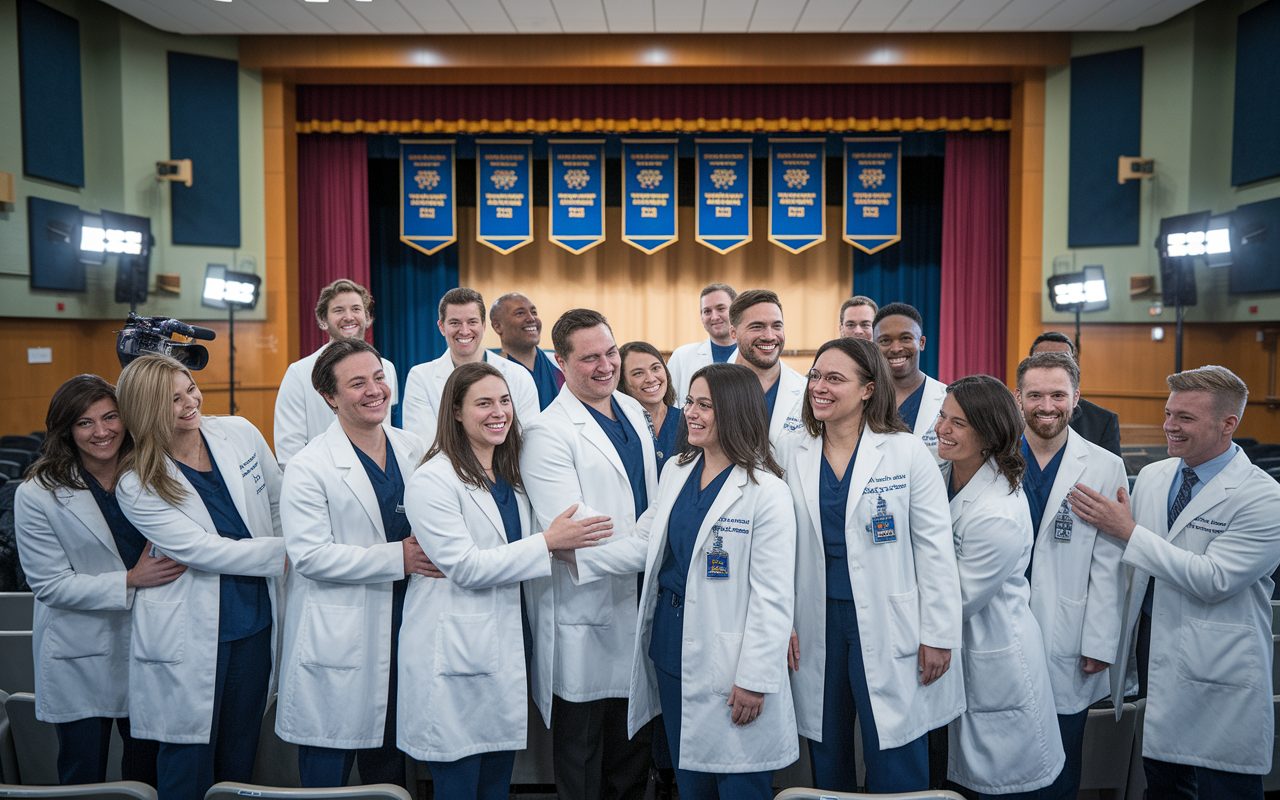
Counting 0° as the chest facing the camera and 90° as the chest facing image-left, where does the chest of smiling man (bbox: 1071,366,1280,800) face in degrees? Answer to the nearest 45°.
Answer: approximately 45°

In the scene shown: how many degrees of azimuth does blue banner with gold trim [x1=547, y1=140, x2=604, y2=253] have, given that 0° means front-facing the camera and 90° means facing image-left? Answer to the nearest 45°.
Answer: approximately 0°

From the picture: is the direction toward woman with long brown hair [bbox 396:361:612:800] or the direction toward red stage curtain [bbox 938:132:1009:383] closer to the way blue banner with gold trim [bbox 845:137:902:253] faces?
the woman with long brown hair

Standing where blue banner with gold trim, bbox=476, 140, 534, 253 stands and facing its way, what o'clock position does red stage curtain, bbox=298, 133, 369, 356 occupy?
The red stage curtain is roughly at 3 o'clock from the blue banner with gold trim.

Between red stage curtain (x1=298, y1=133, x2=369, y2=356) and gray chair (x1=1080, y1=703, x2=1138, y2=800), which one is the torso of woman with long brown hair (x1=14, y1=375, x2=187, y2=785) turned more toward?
the gray chair

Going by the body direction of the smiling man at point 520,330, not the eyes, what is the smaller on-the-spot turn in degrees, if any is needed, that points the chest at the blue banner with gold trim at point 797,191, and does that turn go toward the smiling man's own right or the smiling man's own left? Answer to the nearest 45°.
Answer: approximately 90° to the smiling man's own left

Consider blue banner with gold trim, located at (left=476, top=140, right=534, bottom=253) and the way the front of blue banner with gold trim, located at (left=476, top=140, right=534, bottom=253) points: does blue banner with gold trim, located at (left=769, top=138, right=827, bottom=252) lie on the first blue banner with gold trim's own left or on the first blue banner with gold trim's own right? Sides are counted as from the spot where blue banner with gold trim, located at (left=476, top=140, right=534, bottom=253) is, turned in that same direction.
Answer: on the first blue banner with gold trim's own left

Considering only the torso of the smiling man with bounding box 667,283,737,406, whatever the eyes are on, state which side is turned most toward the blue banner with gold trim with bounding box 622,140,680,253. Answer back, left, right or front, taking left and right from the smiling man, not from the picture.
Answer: back
